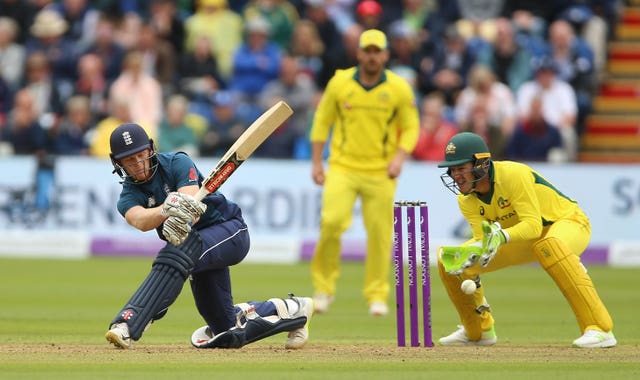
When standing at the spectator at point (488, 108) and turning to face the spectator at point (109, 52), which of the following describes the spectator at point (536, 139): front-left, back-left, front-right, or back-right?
back-left

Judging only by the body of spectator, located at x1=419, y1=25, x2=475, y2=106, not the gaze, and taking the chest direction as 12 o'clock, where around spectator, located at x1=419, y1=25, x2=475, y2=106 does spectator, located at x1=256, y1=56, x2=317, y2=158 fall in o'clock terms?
spectator, located at x1=256, y1=56, x2=317, y2=158 is roughly at 2 o'clock from spectator, located at x1=419, y1=25, x2=475, y2=106.

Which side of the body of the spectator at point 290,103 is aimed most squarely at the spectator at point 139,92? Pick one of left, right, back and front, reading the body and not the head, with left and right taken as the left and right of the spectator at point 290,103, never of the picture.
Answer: right

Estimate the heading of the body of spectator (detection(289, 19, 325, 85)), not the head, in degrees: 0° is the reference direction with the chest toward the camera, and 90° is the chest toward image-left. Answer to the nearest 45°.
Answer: approximately 0°

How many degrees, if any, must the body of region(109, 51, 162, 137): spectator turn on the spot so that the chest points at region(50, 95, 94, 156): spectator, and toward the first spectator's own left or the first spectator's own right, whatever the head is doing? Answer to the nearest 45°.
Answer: approximately 90° to the first spectator's own right

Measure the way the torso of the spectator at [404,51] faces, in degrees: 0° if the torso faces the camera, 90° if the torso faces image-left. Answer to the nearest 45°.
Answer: approximately 0°

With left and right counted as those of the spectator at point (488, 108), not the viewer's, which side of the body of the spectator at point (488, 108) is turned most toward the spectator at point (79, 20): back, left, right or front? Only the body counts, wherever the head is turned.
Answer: right
